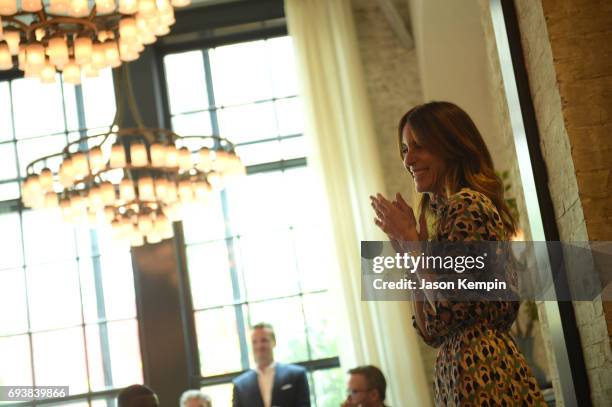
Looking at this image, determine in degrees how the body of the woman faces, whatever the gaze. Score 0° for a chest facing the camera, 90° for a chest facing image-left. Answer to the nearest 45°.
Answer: approximately 90°

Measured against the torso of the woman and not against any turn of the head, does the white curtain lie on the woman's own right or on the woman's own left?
on the woman's own right

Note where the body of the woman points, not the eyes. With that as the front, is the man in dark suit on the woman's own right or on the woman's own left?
on the woman's own right

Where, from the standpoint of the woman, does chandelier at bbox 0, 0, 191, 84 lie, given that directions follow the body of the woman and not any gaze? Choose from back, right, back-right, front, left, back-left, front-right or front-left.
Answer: front-right

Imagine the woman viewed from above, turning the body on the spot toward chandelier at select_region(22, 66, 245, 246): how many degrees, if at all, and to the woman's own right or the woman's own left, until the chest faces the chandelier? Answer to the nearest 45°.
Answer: approximately 45° to the woman's own right

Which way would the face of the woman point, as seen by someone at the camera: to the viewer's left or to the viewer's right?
to the viewer's left
